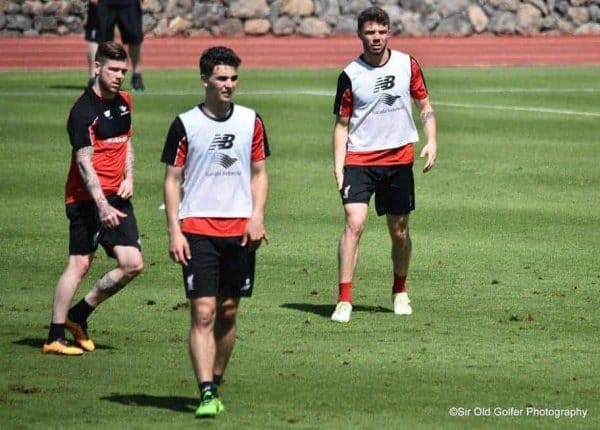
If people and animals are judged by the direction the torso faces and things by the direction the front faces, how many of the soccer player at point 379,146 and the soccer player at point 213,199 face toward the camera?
2

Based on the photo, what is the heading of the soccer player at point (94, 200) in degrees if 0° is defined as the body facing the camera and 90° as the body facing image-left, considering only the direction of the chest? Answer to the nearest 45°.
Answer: approximately 315°

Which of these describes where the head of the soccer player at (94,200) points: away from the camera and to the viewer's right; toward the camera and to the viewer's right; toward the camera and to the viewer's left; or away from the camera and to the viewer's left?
toward the camera and to the viewer's right

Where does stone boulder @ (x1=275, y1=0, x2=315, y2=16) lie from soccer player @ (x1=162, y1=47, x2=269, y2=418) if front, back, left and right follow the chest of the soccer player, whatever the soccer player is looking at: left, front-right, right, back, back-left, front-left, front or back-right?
back

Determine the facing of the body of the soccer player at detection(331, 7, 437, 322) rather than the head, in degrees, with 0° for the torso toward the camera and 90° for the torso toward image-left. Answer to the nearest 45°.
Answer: approximately 0°

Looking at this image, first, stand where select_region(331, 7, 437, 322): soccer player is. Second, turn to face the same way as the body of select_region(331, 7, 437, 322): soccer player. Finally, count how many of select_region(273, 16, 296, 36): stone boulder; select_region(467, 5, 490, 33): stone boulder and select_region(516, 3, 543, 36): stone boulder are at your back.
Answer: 3

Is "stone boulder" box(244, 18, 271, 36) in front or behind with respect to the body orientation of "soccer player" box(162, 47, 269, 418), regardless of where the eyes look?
behind

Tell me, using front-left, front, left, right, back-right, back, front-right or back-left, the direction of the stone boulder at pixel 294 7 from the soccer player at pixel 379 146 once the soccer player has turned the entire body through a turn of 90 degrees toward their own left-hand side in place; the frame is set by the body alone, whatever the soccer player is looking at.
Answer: left
